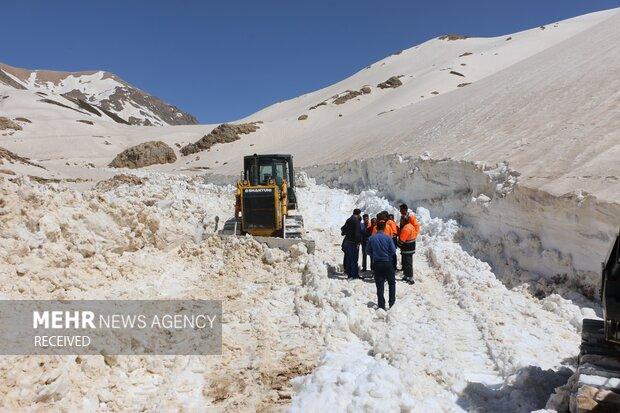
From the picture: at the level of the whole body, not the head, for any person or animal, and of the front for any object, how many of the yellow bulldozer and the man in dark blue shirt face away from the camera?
1

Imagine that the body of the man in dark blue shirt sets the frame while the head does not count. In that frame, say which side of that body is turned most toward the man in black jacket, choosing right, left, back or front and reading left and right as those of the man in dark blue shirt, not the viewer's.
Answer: front

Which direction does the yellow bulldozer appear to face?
toward the camera

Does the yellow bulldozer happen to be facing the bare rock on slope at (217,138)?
no

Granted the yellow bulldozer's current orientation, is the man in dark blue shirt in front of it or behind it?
in front

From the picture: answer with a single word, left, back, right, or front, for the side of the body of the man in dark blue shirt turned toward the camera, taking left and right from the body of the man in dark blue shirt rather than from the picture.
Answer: back

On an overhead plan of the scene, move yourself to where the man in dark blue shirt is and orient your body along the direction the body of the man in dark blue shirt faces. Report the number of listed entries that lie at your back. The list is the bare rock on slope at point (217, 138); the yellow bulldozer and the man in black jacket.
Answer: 0

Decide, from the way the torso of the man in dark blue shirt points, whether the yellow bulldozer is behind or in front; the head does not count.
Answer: in front

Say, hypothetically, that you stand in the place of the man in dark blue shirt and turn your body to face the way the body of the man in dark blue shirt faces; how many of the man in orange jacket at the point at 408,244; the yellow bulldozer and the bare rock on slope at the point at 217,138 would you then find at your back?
0

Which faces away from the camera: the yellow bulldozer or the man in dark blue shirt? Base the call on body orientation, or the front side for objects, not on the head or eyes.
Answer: the man in dark blue shirt

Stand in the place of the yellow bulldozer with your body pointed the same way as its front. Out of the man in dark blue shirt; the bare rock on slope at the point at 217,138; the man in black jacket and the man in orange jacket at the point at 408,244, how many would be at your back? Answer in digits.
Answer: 1

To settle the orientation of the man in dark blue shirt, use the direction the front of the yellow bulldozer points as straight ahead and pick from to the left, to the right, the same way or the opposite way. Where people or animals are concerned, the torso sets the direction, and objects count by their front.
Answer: the opposite way

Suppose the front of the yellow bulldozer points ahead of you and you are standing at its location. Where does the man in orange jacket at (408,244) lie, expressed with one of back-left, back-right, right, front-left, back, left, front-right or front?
front-left

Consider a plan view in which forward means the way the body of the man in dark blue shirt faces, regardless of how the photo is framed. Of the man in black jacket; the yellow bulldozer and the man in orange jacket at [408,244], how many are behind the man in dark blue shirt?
0
